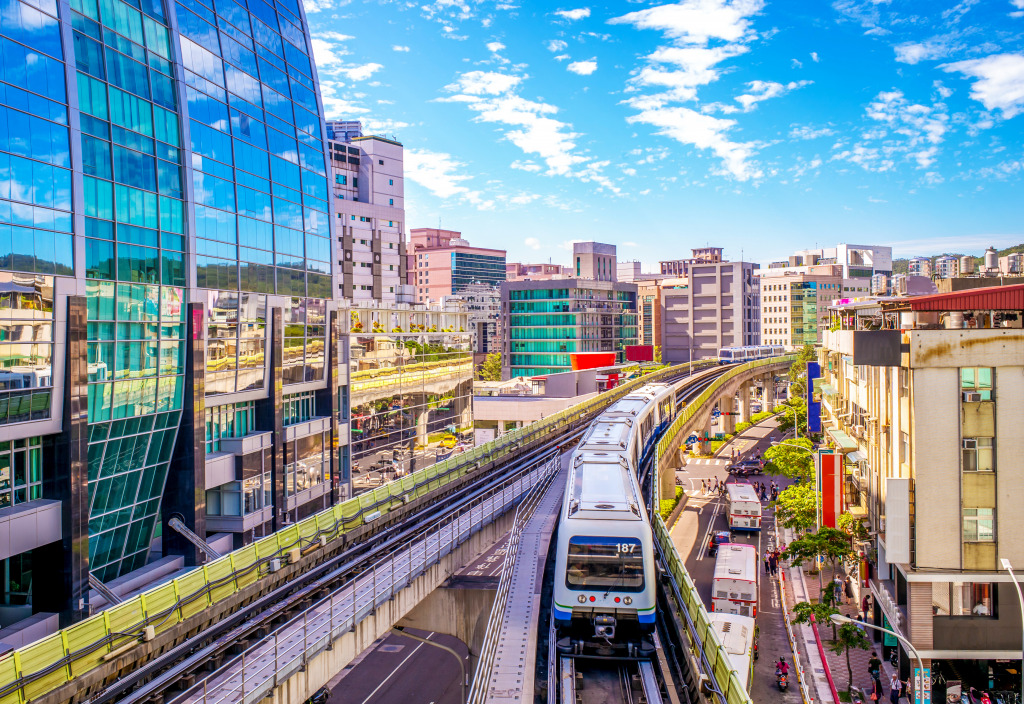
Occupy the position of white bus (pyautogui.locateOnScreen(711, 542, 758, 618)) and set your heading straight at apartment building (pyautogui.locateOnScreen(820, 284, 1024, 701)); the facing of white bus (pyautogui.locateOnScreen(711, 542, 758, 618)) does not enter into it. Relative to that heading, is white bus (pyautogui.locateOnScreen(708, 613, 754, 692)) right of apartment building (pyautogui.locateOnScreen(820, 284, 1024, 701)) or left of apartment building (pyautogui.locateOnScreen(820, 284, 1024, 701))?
right

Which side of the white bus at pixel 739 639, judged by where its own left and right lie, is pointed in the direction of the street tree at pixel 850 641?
right

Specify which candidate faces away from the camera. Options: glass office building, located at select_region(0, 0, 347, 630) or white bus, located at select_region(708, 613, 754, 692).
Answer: the white bus

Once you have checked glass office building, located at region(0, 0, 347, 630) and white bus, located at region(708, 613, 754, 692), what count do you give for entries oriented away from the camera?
1

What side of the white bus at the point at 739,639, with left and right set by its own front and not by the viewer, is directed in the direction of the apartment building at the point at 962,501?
right

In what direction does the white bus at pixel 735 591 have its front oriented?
away from the camera

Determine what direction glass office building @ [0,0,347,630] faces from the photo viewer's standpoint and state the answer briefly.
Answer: facing the viewer and to the right of the viewer

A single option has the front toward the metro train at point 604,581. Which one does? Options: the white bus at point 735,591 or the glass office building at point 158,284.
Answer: the glass office building

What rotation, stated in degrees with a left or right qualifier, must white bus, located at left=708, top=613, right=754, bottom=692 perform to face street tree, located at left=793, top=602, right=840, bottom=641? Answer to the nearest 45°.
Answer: approximately 45° to its right

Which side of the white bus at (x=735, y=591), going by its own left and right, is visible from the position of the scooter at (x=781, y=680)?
back
